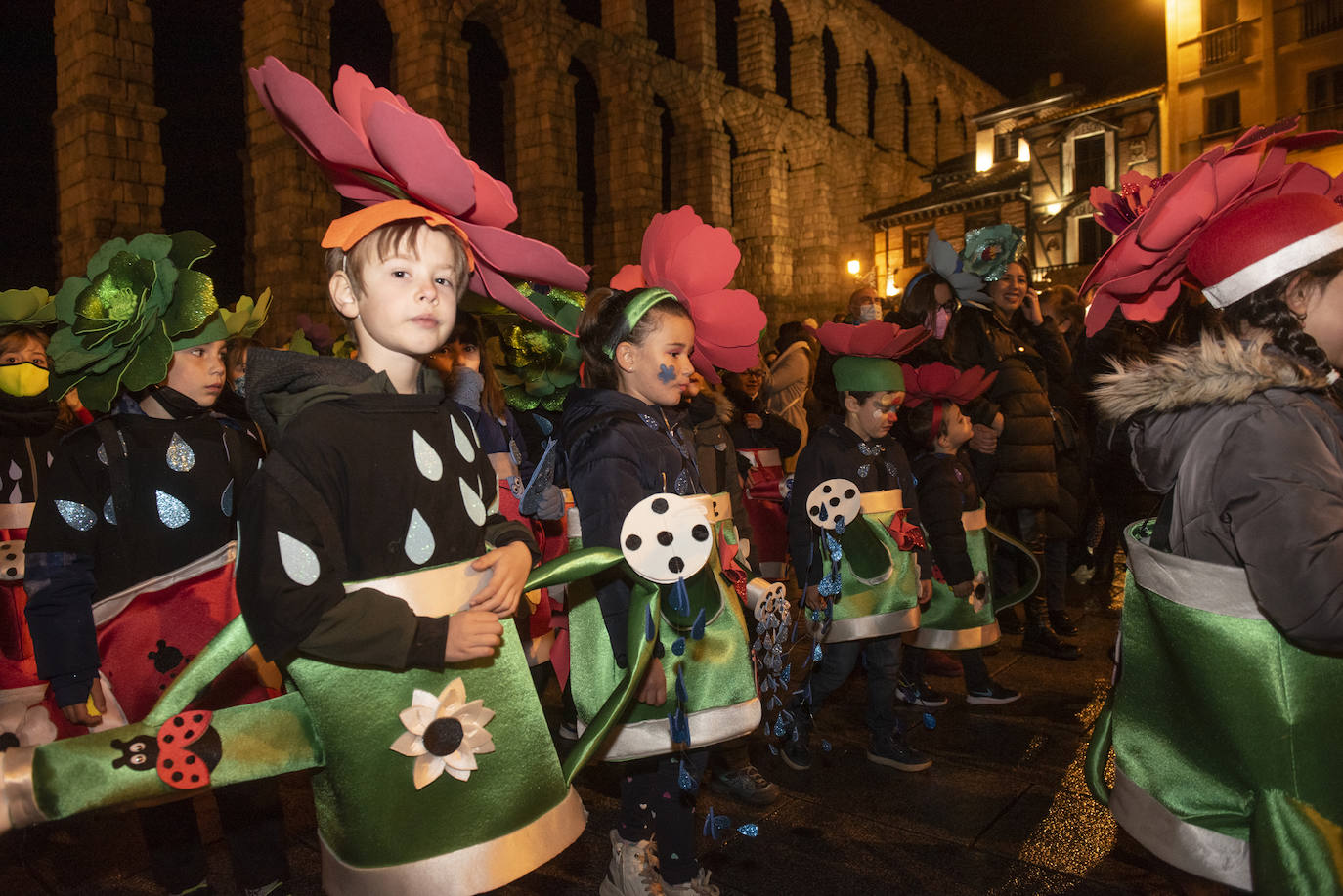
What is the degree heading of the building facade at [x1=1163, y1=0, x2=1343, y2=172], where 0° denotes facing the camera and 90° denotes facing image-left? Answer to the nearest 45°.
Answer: approximately 45°

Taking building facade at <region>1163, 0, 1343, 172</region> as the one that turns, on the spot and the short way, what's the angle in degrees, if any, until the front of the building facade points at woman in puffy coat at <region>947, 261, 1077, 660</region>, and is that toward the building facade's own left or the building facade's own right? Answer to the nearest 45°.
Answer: approximately 45° to the building facade's own left
